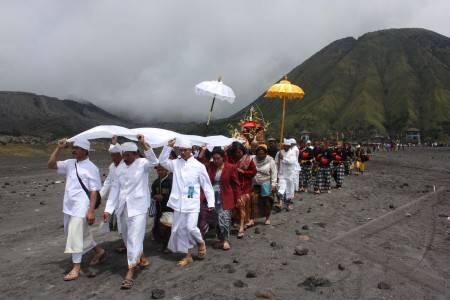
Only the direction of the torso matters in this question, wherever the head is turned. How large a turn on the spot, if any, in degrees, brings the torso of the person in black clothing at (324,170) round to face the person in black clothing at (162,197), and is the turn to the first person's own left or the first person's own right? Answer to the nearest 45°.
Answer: approximately 45° to the first person's own left

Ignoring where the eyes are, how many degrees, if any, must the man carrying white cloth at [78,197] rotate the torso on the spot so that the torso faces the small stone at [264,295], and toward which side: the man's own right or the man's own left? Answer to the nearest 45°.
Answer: approximately 90° to the man's own left

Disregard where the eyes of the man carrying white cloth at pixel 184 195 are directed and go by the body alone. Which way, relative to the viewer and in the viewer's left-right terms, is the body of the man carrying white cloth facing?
facing the viewer and to the left of the viewer

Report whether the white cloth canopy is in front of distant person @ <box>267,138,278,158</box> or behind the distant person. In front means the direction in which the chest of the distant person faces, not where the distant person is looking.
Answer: in front

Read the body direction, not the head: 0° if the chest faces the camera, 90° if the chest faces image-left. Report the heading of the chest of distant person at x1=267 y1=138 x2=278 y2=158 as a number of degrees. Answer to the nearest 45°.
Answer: approximately 45°

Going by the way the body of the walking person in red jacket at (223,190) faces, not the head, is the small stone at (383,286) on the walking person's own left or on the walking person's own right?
on the walking person's own left

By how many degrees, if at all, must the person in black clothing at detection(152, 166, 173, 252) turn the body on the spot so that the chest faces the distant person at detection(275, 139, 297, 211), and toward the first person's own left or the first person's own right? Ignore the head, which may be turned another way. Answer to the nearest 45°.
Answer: approximately 180°

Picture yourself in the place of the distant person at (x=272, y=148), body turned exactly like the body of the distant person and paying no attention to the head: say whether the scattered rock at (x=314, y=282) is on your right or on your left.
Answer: on your left

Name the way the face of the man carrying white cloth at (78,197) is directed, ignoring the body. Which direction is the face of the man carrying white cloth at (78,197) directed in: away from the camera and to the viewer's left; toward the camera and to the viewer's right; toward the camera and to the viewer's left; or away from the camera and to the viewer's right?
toward the camera and to the viewer's left

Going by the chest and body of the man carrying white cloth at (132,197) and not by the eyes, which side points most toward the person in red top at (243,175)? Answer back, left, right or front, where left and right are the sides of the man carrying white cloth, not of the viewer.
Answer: back
